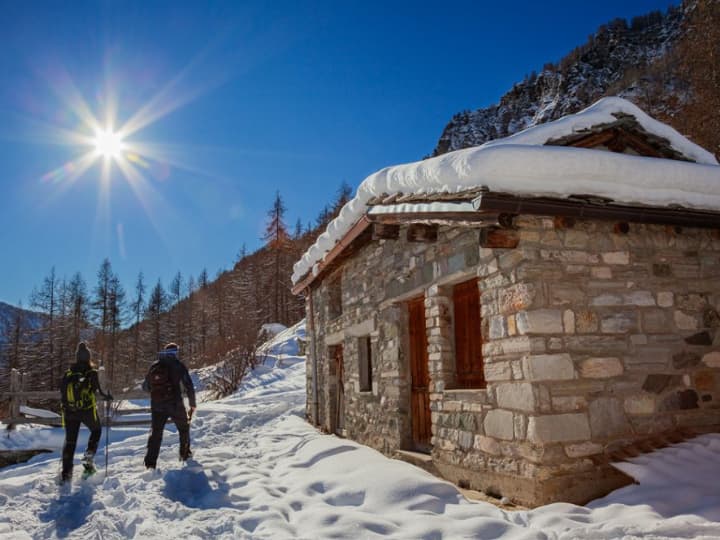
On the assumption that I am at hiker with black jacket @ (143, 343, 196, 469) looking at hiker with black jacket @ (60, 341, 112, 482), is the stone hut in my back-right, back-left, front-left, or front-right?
back-left

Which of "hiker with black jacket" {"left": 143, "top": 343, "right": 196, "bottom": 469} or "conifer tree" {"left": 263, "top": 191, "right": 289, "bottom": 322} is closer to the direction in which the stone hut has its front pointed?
the hiker with black jacket

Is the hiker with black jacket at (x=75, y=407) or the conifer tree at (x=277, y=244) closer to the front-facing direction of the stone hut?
the hiker with black jacket

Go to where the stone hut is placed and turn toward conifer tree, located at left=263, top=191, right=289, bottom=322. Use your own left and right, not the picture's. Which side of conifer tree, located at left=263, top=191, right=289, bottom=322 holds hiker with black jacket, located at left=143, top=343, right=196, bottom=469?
left

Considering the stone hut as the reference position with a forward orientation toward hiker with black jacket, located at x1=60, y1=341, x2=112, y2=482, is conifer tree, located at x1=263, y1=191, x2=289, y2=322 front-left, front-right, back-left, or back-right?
front-right

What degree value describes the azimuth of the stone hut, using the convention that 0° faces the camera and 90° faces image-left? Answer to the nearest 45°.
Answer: approximately 45°

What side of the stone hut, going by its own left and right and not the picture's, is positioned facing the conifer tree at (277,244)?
right

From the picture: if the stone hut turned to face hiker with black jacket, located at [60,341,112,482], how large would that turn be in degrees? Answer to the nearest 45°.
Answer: approximately 45° to its right
